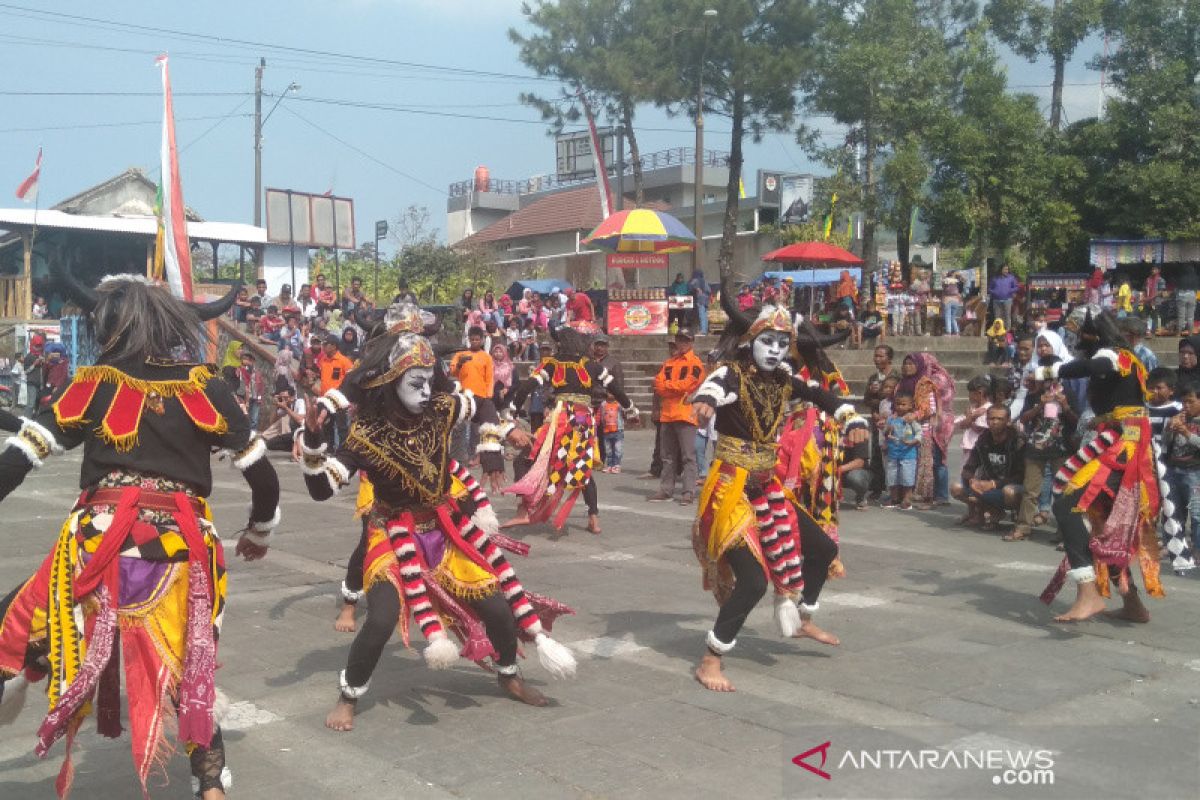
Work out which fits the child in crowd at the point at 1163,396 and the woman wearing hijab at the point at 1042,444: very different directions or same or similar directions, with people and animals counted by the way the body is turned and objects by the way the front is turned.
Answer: same or similar directions

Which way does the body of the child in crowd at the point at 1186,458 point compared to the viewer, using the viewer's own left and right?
facing the viewer and to the left of the viewer

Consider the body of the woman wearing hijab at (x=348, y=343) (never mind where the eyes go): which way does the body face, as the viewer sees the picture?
toward the camera

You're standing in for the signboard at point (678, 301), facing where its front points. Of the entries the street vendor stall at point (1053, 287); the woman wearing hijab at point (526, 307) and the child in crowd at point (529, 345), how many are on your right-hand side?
2

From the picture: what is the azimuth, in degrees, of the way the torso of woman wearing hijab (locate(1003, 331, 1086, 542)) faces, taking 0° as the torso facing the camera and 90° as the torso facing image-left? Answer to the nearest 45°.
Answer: approximately 45°

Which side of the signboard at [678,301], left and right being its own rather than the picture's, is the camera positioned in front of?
front

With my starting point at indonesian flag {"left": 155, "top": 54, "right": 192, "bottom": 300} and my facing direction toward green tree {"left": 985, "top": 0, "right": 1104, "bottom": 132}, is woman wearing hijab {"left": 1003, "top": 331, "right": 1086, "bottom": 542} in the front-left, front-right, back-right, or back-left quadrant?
front-right

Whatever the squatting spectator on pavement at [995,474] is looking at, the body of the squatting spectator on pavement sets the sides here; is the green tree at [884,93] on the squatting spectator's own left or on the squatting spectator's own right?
on the squatting spectator's own right

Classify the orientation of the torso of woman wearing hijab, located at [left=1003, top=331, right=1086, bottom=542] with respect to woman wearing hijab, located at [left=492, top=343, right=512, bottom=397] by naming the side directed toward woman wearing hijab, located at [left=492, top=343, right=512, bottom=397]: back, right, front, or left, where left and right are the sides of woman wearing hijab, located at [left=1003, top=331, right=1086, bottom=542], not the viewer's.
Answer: right

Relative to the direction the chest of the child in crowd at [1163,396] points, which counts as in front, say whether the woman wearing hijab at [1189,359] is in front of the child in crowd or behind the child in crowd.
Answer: behind

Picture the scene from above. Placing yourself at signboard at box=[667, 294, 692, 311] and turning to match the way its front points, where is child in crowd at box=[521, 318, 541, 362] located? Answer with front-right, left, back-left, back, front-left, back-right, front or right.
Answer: right

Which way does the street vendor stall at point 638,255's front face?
toward the camera
